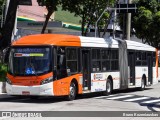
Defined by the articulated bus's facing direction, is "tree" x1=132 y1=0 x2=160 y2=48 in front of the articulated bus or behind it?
behind

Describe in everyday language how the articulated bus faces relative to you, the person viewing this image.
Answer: facing the viewer and to the left of the viewer

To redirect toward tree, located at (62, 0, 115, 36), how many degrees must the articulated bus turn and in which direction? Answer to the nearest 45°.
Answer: approximately 135° to its right
